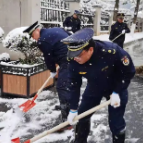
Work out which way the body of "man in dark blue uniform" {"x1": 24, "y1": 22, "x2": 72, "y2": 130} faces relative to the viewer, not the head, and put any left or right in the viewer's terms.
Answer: facing to the left of the viewer

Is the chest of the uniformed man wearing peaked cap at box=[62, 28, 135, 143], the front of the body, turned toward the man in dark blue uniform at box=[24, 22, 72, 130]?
no

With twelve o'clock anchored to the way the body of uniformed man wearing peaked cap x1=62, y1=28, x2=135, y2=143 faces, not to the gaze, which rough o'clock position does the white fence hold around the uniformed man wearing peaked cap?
The white fence is roughly at 4 o'clock from the uniformed man wearing peaked cap.

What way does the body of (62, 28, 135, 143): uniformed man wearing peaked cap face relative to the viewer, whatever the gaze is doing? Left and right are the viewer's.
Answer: facing the viewer and to the left of the viewer

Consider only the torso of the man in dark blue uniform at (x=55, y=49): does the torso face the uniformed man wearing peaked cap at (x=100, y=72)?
no

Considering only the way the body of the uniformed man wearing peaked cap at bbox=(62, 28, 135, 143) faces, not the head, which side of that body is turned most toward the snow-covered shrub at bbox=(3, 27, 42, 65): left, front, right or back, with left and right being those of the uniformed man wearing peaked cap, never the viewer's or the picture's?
right

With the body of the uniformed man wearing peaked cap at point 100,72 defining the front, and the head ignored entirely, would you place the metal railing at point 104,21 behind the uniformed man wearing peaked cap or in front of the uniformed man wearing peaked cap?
behind

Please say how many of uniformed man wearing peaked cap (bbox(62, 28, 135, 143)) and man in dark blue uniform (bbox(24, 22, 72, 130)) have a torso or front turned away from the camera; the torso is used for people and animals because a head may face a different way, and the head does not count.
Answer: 0

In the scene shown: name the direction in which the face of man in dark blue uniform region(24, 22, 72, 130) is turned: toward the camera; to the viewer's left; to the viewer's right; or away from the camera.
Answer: to the viewer's left

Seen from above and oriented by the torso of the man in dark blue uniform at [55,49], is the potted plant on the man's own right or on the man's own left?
on the man's own right

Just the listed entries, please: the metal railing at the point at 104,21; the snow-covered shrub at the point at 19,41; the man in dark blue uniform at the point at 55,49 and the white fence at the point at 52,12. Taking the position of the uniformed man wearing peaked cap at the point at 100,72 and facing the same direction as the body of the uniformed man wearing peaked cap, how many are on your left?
0

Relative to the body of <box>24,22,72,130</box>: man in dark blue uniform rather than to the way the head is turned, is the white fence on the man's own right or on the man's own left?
on the man's own right

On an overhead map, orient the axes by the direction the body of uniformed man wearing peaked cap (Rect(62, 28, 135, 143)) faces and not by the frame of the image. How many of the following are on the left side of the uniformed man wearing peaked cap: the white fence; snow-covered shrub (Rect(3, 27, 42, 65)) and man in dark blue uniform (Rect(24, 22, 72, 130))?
0
